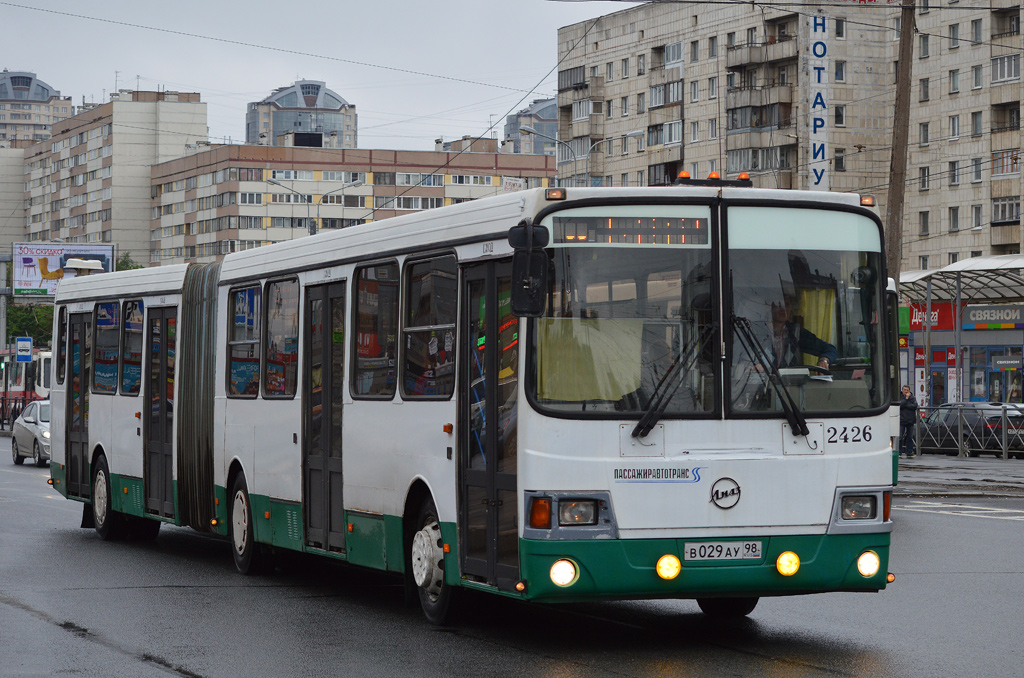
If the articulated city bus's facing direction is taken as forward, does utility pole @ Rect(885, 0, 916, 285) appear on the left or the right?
on its left

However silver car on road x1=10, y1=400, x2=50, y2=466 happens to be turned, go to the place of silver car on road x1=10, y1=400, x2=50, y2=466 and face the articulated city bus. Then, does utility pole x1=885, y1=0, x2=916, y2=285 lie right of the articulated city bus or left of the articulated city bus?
left

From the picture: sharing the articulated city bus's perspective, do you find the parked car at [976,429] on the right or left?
on its left

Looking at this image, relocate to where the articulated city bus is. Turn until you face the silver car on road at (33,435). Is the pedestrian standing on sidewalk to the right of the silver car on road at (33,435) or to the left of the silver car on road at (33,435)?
right

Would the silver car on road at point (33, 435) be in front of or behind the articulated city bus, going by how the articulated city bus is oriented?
behind

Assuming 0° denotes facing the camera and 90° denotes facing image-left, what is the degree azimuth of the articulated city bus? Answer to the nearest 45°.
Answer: approximately 315°

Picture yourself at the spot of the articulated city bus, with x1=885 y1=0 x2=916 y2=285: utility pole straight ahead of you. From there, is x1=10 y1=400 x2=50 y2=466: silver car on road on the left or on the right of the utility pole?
left
